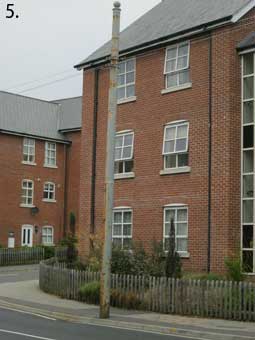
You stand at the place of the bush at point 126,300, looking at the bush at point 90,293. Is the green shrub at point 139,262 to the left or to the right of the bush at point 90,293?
right

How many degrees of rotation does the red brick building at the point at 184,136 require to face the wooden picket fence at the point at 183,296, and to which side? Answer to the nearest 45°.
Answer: approximately 45° to its left

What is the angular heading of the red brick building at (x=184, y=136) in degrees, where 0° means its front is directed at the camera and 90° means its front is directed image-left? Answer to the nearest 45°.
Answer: approximately 45°
